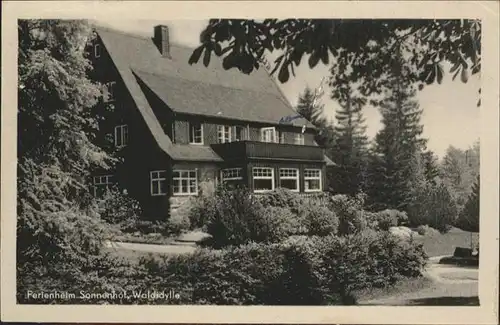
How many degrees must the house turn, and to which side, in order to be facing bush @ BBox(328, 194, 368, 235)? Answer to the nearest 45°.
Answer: approximately 45° to its left

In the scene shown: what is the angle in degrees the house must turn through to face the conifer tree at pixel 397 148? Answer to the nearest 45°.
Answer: approximately 45° to its left

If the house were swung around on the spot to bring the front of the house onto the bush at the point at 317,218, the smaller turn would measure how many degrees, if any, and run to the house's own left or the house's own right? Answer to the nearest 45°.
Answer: approximately 45° to the house's own left

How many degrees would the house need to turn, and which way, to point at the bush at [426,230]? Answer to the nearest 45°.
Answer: approximately 45° to its left

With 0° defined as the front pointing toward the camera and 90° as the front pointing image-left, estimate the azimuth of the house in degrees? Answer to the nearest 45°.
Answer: approximately 315°
